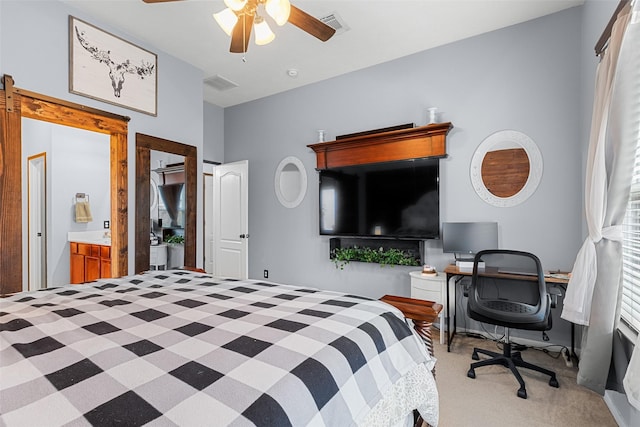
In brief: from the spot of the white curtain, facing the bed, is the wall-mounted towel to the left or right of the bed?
right

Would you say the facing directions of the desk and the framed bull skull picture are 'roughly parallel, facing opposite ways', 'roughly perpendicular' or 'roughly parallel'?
roughly perpendicular

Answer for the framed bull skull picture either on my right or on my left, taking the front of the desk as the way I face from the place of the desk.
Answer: on my right

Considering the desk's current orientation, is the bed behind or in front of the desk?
in front

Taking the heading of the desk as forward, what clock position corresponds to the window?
The window is roughly at 10 o'clock from the desk.

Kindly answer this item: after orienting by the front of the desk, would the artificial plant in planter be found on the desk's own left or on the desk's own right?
on the desk's own right

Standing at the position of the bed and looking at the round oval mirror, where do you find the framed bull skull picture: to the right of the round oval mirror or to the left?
left

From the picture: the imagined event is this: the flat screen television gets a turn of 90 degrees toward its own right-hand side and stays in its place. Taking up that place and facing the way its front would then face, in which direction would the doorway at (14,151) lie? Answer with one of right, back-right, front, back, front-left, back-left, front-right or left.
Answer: left

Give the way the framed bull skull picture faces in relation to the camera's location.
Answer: facing the viewer and to the right of the viewer

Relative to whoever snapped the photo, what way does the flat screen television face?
facing the viewer and to the left of the viewer

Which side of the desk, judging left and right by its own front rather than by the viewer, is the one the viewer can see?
front

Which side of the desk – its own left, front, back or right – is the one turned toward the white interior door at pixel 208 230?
right

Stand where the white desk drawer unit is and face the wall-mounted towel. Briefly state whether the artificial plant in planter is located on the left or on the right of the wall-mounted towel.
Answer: right

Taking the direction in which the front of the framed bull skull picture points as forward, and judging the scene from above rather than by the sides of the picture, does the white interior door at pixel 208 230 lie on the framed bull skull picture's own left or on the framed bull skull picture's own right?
on the framed bull skull picture's own left

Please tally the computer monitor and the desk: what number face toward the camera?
2

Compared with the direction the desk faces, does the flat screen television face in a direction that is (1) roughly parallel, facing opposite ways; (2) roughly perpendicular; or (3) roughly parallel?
roughly parallel

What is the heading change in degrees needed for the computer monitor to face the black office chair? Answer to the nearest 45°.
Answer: approximately 45° to its left

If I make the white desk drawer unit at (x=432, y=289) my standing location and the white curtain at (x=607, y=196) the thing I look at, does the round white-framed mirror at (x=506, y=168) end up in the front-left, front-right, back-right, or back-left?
front-left

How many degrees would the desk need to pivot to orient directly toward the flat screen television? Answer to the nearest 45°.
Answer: approximately 135° to its right
